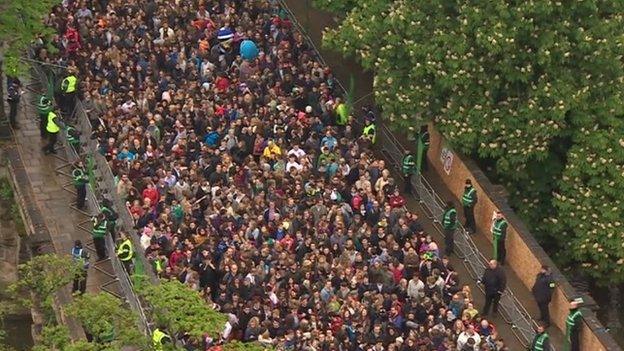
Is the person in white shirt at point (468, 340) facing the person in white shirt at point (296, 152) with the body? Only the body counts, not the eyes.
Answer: no

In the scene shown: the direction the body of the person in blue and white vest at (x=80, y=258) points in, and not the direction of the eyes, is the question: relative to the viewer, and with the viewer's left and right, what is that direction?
facing away from the viewer

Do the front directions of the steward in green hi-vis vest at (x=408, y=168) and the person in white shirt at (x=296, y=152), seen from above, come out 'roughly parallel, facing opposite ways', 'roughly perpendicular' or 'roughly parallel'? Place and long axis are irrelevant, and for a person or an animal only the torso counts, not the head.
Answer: roughly perpendicular

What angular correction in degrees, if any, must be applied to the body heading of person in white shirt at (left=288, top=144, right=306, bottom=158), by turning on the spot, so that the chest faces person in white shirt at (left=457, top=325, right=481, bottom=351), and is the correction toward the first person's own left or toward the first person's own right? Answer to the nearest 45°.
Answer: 0° — they already face them

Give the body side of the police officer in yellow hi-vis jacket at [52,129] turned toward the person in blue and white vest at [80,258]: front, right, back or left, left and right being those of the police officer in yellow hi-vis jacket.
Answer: right

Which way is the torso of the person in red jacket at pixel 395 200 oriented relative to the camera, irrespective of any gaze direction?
toward the camera

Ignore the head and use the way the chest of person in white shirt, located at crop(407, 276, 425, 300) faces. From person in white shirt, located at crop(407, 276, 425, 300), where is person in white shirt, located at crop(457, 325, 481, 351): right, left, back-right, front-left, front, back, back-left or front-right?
front

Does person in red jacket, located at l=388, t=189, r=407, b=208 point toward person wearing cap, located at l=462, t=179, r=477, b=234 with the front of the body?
no

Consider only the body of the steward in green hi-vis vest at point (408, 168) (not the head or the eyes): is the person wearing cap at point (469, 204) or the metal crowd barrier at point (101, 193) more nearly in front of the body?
the metal crowd barrier

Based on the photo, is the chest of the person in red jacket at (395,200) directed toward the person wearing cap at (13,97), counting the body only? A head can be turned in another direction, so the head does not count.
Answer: no

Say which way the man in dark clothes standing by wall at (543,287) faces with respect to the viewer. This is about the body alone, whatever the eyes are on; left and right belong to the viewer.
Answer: facing the viewer

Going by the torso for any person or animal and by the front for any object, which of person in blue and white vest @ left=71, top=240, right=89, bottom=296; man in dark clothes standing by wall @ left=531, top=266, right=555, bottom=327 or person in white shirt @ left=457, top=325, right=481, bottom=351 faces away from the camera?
the person in blue and white vest

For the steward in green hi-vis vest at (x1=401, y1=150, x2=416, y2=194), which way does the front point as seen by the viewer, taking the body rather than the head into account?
to the viewer's left
